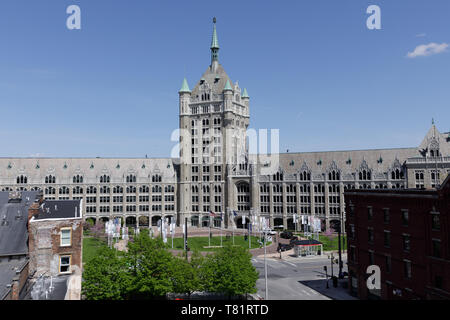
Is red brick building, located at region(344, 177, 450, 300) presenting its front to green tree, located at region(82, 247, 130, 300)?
yes

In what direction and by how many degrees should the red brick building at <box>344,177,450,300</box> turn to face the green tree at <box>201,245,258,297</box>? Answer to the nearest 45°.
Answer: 0° — it already faces it

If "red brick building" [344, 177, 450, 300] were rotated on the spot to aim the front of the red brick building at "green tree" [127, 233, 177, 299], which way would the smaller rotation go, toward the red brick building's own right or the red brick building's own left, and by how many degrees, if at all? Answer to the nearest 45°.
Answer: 0° — it already faces it

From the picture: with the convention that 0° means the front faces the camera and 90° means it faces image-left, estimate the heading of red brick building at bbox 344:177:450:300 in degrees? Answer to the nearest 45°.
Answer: approximately 45°
